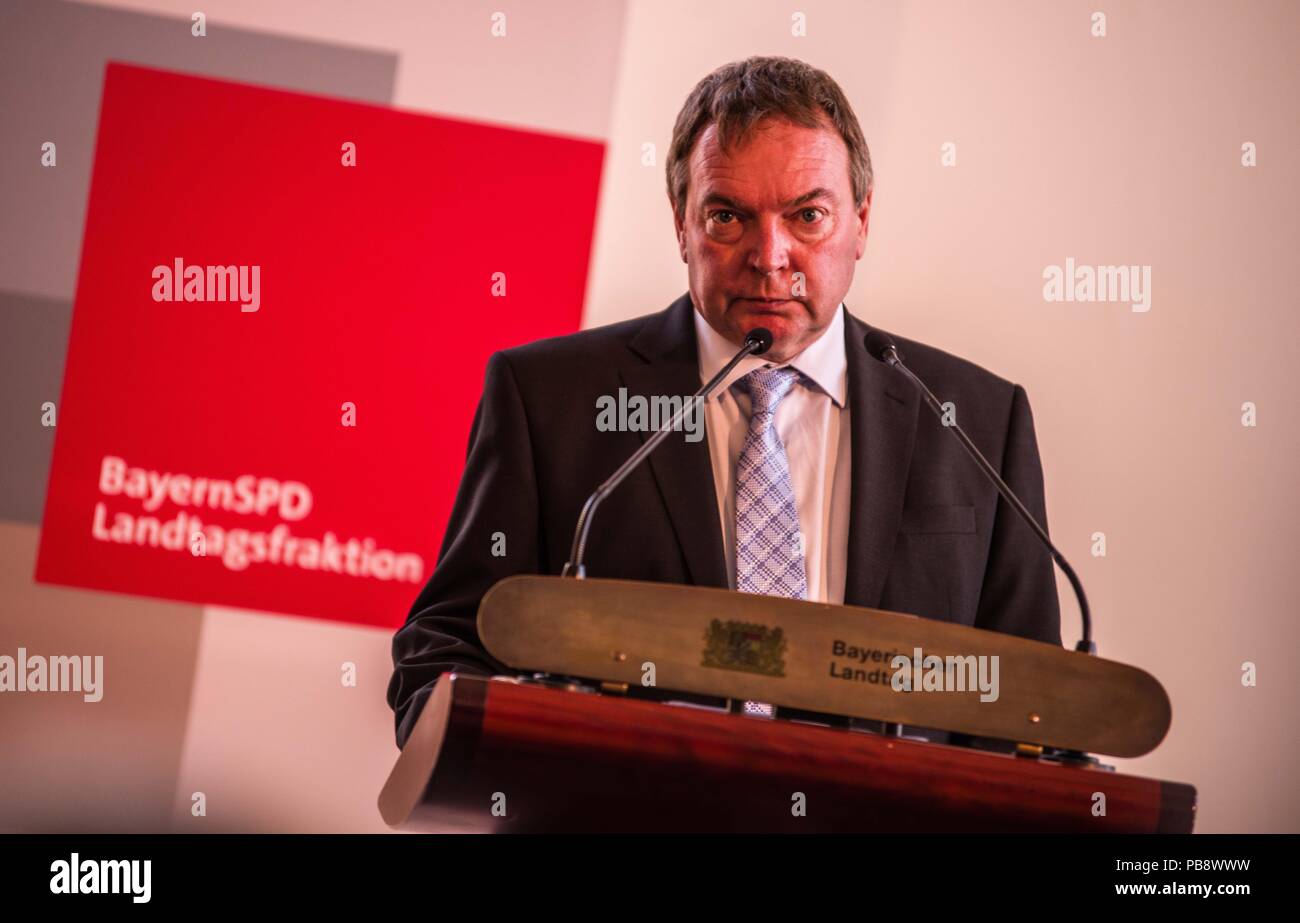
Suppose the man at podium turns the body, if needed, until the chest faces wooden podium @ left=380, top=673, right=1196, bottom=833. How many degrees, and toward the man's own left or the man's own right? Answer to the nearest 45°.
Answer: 0° — they already face it

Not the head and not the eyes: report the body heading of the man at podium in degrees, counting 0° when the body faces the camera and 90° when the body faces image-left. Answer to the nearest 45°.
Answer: approximately 0°
